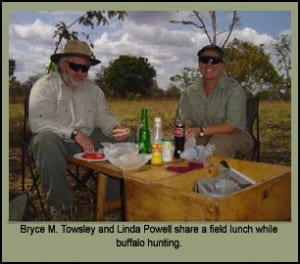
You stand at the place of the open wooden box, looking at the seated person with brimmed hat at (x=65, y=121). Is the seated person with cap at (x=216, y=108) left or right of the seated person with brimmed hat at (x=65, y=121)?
right

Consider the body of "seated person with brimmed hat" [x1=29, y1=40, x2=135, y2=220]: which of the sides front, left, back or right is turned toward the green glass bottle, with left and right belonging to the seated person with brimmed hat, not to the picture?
front

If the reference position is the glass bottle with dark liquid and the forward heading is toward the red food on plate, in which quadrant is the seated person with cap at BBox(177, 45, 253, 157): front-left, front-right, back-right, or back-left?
back-right

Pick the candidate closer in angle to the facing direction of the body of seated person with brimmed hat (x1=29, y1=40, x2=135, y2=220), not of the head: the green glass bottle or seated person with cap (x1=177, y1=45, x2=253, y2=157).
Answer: the green glass bottle

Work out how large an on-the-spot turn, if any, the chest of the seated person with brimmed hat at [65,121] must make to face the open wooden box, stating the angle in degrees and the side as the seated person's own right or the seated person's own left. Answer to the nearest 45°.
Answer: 0° — they already face it

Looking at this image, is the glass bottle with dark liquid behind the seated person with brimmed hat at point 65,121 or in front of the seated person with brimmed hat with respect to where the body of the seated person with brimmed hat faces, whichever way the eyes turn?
in front

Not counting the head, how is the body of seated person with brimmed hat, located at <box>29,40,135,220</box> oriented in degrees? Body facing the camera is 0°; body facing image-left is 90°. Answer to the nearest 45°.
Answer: approximately 315°

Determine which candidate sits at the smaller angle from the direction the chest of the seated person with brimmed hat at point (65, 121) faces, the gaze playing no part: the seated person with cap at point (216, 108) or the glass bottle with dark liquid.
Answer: the glass bottle with dark liquid

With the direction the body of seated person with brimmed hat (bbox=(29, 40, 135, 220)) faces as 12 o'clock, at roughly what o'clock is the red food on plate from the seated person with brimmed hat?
The red food on plate is roughly at 1 o'clock from the seated person with brimmed hat.
